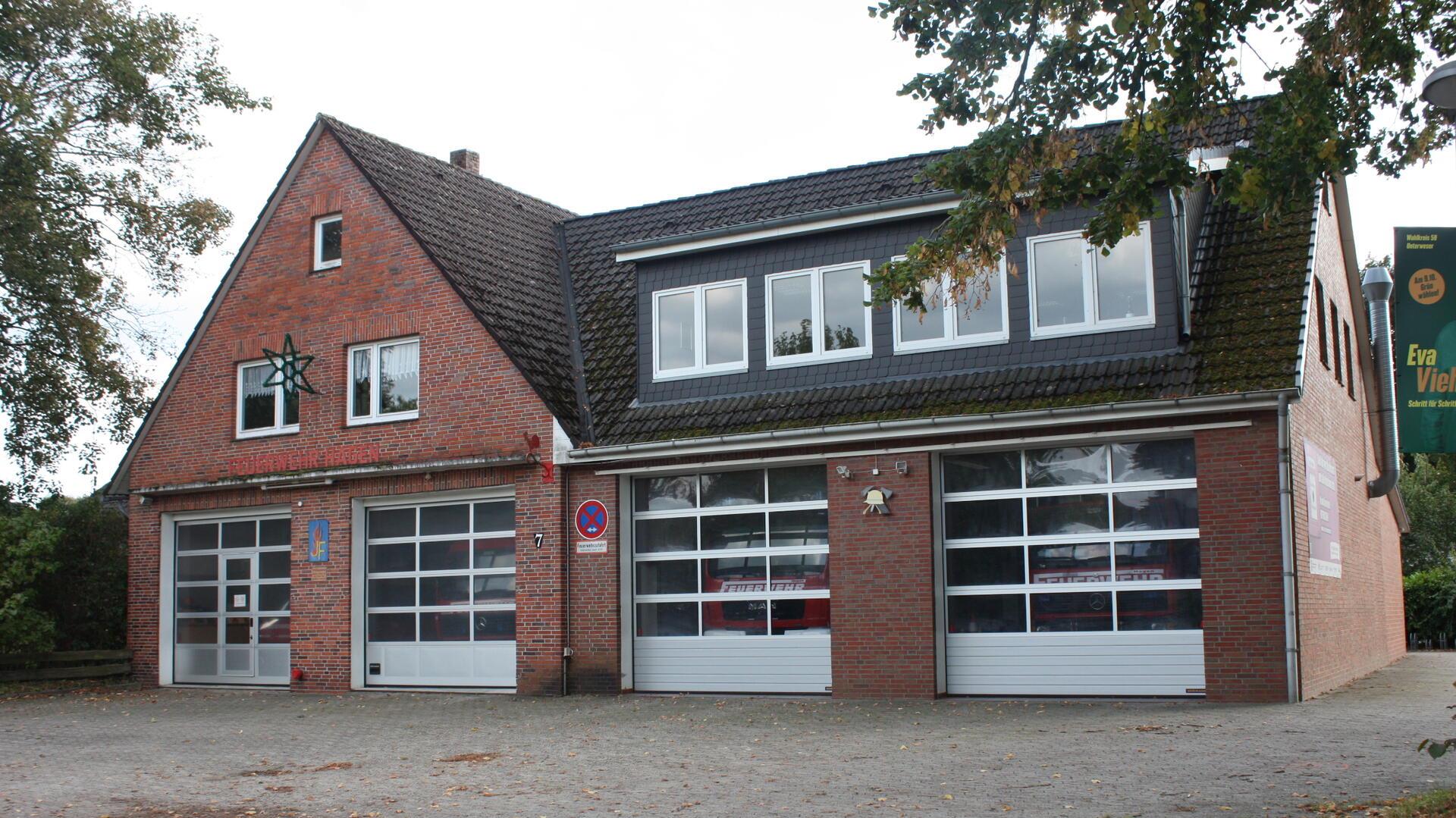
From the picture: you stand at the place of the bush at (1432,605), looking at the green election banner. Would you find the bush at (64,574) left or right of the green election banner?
right

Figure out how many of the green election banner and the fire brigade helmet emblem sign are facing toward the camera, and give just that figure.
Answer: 2

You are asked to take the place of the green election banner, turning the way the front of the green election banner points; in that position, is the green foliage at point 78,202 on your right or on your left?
on your right

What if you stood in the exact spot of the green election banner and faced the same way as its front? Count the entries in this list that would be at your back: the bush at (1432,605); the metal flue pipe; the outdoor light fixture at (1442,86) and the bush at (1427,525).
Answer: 3

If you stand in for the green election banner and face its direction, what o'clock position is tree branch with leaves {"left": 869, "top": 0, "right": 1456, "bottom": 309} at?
The tree branch with leaves is roughly at 2 o'clock from the green election banner.

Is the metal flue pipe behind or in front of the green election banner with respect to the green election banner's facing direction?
behind

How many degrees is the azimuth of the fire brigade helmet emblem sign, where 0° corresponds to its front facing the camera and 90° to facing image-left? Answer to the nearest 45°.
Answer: approximately 0°

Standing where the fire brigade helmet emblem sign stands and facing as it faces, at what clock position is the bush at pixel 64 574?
The bush is roughly at 4 o'clock from the fire brigade helmet emblem sign.

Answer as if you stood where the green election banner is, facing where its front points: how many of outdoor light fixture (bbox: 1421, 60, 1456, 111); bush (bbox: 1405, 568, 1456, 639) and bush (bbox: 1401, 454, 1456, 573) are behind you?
2

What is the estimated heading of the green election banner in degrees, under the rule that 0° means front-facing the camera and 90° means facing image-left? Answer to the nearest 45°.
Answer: approximately 0°
